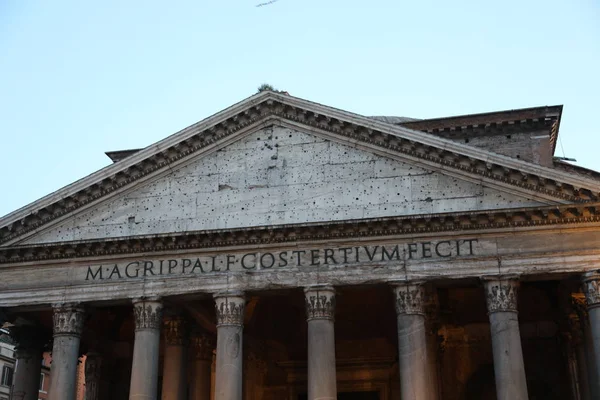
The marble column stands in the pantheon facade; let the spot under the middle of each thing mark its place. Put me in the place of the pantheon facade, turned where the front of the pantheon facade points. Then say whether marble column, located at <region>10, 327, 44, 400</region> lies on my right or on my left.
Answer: on my right

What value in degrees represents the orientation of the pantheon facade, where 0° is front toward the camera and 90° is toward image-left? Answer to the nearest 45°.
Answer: approximately 0°
